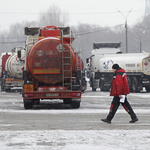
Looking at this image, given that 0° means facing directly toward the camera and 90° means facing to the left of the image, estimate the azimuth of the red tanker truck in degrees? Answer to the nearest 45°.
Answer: approximately 180°

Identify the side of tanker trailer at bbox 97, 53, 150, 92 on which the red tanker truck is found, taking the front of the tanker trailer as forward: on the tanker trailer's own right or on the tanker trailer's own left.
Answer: on the tanker trailer's own left

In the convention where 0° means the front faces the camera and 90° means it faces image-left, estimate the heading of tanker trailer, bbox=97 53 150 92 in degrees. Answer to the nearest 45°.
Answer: approximately 135°

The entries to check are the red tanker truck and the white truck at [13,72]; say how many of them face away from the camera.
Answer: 2

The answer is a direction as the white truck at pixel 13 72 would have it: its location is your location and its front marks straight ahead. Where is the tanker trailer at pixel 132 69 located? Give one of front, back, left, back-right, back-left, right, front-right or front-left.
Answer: right

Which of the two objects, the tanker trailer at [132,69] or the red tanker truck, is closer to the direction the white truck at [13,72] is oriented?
the tanker trailer

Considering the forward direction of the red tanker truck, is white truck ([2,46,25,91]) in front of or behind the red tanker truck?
in front

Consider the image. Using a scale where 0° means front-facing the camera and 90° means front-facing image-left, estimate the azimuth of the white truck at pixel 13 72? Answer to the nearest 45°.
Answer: approximately 180°
